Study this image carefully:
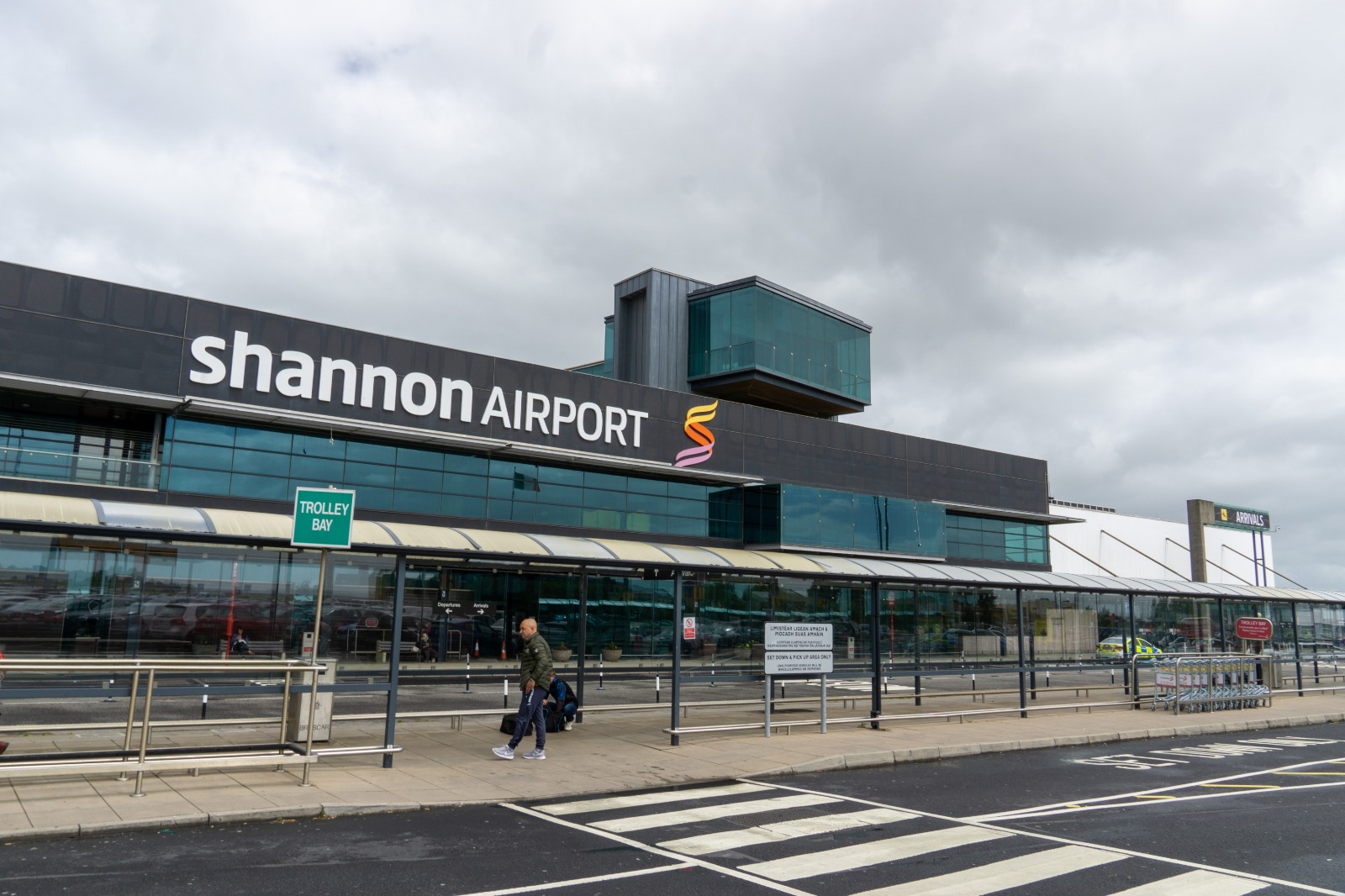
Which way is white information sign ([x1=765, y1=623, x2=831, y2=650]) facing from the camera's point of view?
toward the camera

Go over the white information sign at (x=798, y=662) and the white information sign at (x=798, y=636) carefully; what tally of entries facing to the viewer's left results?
0

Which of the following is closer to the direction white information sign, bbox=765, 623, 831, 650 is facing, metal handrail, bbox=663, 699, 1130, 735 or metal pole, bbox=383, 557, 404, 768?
the metal pole

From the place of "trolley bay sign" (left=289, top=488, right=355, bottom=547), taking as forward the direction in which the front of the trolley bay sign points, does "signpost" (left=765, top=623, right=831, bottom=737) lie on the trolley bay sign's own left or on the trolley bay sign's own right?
on the trolley bay sign's own left

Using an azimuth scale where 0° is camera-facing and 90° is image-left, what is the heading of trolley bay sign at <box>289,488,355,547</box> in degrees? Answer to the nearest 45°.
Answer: approximately 0°

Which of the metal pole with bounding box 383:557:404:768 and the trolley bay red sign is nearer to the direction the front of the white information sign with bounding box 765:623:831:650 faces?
the metal pole

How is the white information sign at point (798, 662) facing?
toward the camera

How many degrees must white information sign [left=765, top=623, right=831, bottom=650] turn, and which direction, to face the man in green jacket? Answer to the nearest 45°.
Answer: approximately 45° to its right

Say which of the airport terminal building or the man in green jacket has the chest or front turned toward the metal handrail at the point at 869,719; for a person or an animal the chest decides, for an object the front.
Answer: the airport terminal building

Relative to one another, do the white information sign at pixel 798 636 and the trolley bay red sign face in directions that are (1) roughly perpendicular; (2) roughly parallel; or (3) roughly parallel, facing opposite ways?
roughly parallel

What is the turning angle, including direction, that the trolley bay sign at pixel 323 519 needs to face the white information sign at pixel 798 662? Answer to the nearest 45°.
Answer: approximately 90° to its left

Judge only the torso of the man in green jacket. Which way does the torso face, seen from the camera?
to the viewer's left

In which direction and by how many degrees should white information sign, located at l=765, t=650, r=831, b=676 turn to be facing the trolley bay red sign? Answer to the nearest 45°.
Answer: approximately 135° to its left

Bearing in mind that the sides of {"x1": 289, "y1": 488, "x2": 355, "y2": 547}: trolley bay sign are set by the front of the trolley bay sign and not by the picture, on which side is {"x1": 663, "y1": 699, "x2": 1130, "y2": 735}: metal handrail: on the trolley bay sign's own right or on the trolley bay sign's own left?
on the trolley bay sign's own left

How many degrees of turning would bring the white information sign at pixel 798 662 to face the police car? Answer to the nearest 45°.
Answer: approximately 135° to its left
